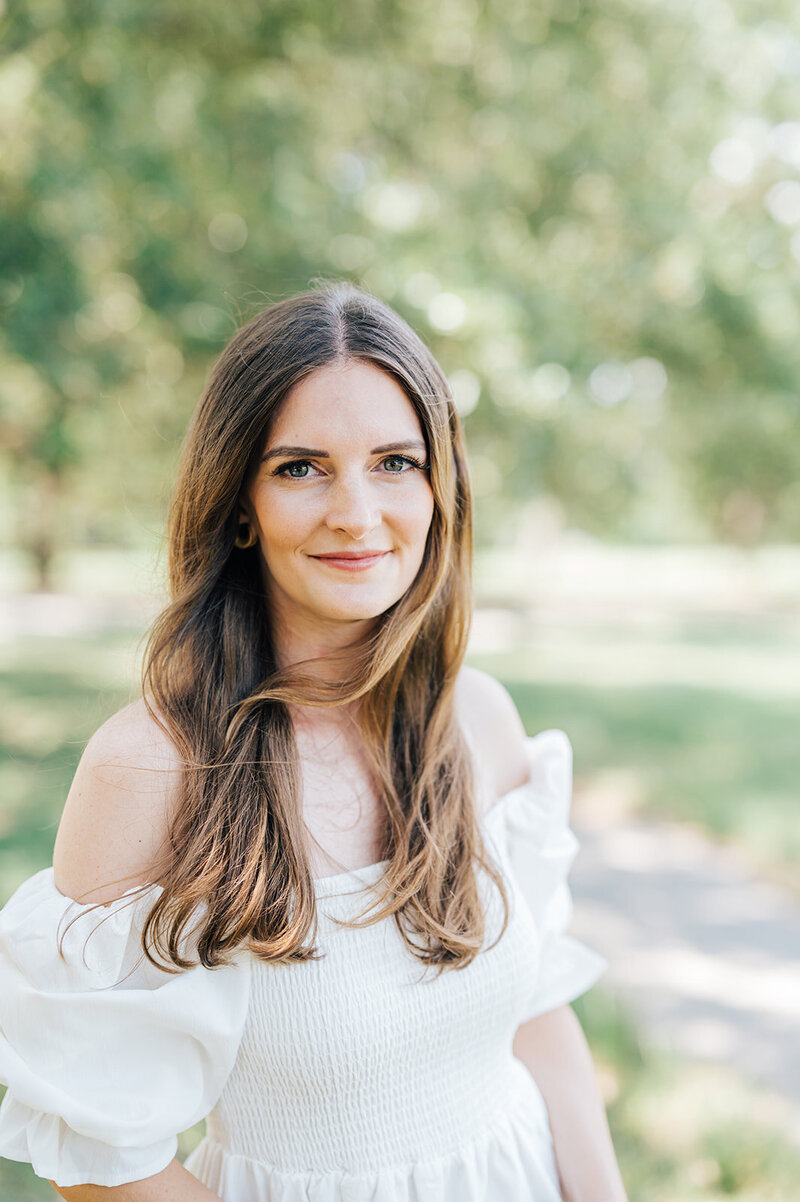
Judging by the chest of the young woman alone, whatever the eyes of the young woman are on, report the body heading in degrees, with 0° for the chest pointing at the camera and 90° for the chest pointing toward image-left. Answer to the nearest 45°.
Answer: approximately 315°

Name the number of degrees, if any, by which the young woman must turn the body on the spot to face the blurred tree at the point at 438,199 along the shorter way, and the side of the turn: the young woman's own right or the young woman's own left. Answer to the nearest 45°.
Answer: approximately 135° to the young woman's own left
